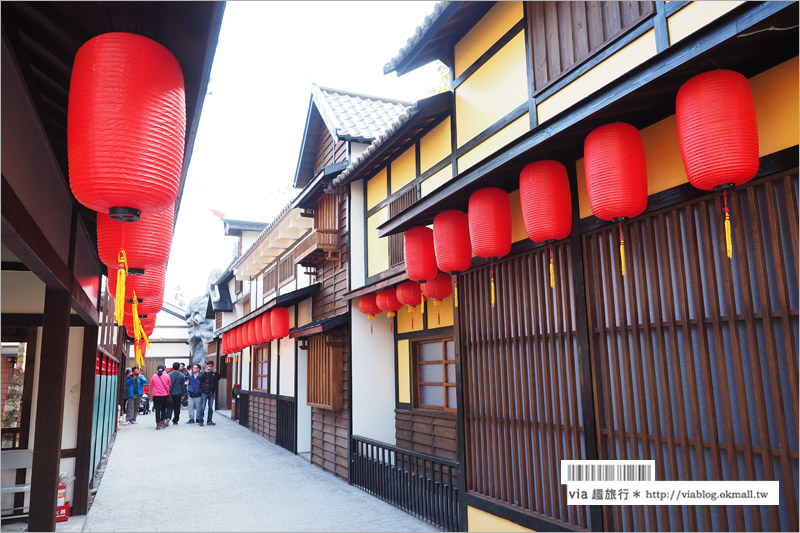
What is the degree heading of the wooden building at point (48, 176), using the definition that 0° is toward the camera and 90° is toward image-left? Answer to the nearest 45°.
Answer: approximately 270°

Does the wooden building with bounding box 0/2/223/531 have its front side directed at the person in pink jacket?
no

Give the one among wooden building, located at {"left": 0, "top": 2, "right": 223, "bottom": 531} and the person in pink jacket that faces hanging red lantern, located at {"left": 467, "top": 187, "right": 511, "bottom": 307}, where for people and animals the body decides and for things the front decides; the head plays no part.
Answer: the wooden building

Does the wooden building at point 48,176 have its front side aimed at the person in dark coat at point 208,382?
no

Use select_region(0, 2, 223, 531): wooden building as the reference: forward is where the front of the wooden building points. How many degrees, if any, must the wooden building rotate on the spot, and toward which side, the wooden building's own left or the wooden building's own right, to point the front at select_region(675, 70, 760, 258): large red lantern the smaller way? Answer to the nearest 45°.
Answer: approximately 45° to the wooden building's own right

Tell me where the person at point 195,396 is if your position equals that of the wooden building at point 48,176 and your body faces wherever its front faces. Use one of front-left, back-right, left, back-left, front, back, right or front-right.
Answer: left

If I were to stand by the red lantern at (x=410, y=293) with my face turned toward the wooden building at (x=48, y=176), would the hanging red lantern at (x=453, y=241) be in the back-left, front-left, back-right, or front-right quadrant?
front-left

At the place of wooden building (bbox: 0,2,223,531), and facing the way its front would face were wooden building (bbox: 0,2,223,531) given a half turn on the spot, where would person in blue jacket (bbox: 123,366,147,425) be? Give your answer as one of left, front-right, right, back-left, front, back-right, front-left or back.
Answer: right

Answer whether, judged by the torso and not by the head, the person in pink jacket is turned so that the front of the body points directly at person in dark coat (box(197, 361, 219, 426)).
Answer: no
